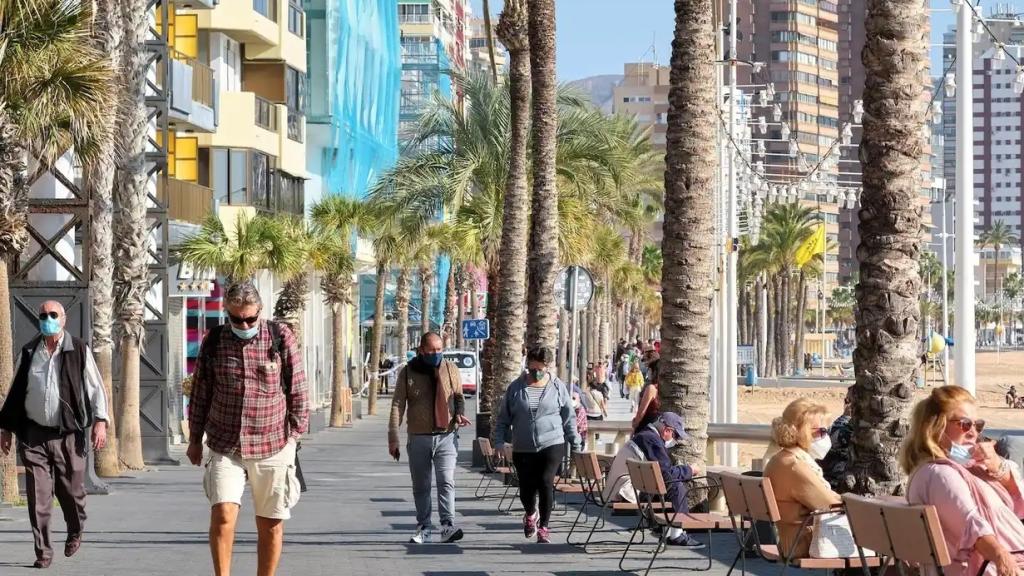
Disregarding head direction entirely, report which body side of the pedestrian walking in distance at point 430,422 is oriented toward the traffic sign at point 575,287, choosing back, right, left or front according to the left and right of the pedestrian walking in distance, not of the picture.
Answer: back

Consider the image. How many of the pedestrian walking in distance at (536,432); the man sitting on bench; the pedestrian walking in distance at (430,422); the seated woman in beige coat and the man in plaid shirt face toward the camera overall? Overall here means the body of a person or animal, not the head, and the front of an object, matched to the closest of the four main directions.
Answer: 3

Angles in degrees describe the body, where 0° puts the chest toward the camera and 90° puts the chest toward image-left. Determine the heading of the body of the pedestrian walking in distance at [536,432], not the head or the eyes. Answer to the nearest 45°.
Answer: approximately 0°
